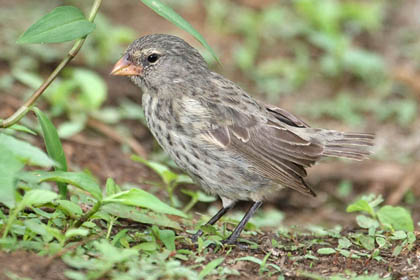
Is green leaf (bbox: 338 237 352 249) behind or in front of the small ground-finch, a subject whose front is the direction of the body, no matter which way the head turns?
behind

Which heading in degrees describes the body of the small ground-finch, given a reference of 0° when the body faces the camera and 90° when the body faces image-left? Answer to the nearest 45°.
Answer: approximately 90°

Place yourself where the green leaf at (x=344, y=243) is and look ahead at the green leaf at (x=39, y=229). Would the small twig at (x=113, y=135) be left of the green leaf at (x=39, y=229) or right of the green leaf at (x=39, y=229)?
right

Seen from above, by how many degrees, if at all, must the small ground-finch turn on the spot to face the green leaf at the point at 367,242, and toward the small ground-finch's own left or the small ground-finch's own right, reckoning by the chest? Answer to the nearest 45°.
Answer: approximately 180°

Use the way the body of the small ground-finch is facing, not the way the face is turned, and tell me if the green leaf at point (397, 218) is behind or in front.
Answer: behind
